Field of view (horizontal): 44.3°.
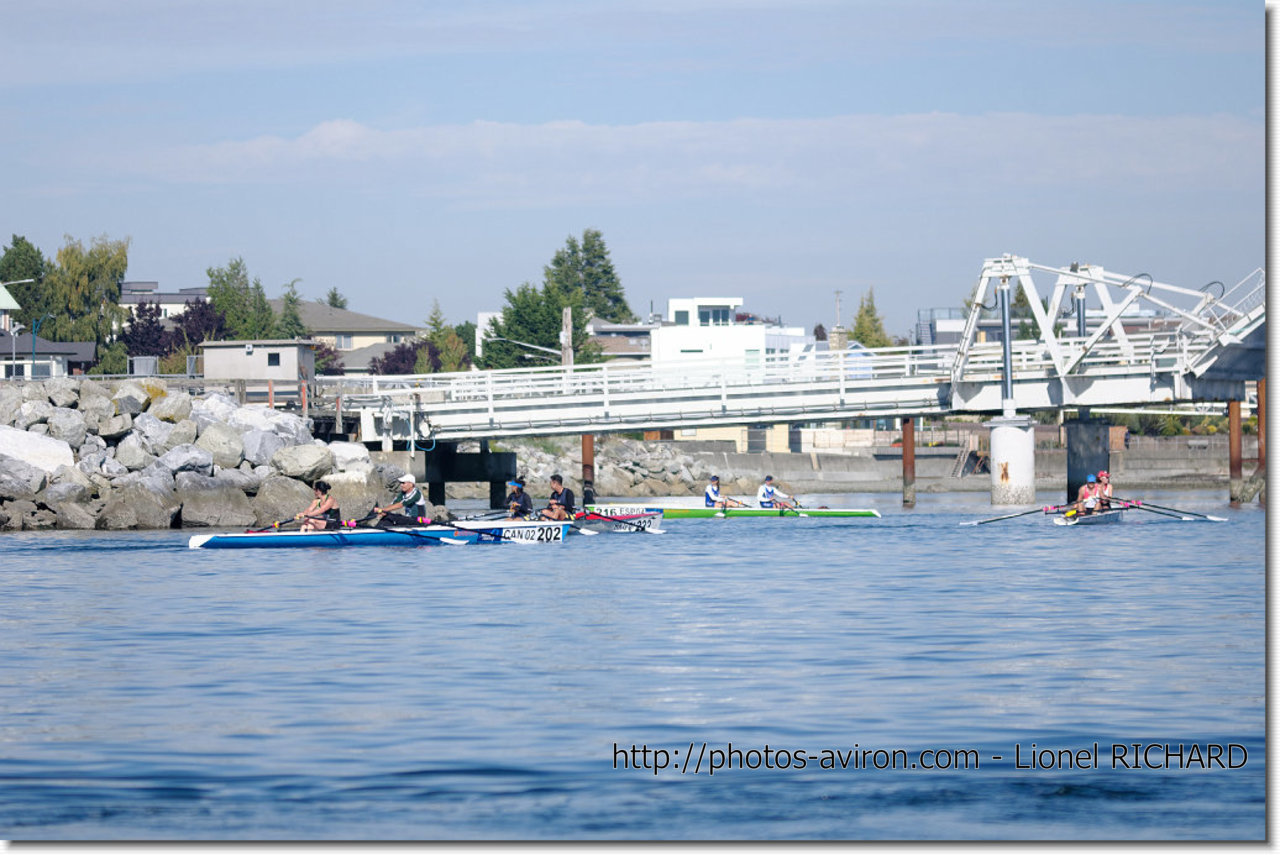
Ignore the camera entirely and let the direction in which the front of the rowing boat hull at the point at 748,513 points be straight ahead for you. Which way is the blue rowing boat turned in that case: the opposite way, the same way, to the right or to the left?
the opposite way

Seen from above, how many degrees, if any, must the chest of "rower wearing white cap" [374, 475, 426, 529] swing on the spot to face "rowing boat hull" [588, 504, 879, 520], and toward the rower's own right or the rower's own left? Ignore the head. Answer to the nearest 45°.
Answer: approximately 135° to the rower's own right

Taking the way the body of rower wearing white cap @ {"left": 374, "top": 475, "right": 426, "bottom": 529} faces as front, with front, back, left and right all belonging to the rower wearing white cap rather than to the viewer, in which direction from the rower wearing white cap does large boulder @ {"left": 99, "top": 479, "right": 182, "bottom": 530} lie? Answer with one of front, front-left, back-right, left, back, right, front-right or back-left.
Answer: front-right

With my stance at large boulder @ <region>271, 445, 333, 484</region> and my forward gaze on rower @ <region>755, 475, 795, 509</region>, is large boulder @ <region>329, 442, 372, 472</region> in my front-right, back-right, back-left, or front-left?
front-left

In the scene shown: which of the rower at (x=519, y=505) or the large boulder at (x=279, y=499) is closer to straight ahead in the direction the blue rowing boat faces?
the rower

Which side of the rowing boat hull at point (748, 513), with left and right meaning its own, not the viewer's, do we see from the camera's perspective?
left

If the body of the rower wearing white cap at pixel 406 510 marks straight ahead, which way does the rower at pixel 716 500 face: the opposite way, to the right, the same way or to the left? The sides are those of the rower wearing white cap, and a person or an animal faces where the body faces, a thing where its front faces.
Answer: the opposite way

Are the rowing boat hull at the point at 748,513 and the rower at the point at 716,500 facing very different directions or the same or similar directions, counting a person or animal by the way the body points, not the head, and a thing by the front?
very different directions

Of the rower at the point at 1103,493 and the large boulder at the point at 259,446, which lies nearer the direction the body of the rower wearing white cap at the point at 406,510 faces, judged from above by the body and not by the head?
the large boulder

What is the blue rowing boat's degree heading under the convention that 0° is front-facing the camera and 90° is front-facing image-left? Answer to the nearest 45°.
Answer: approximately 270°

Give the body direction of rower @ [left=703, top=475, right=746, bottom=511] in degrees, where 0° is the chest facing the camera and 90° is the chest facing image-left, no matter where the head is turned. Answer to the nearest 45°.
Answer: approximately 270°

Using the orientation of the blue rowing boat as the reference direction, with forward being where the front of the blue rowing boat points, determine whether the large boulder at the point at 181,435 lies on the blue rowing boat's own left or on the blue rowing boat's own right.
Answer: on the blue rowing boat's own left

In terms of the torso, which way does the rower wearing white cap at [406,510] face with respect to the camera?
to the viewer's left

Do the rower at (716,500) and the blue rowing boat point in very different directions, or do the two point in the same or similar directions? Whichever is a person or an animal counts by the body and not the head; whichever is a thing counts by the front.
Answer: same or similar directions

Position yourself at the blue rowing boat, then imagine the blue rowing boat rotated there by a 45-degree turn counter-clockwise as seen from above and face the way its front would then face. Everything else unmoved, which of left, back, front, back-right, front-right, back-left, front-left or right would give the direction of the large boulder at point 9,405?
left

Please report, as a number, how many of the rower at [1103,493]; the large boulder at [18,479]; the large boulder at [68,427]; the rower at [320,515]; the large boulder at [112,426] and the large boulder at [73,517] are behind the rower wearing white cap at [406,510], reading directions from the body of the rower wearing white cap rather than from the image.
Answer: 1
